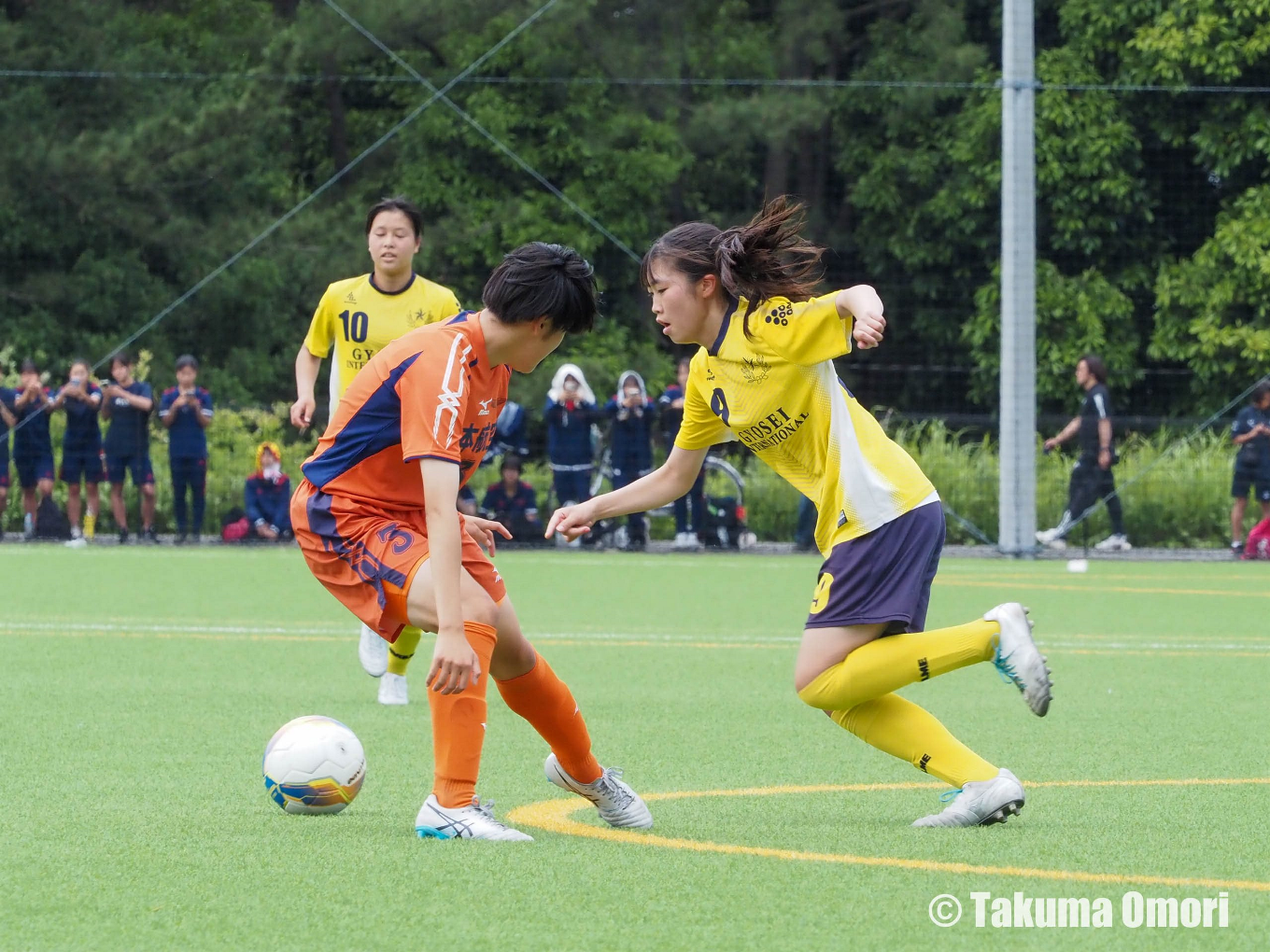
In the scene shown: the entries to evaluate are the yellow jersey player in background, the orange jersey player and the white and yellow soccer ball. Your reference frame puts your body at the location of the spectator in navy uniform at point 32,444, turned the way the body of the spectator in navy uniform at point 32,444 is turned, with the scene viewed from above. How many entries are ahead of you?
3

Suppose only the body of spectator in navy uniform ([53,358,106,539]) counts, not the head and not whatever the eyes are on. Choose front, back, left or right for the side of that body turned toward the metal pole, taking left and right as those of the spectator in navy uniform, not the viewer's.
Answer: left

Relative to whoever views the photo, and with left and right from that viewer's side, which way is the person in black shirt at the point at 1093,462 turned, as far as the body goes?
facing to the left of the viewer

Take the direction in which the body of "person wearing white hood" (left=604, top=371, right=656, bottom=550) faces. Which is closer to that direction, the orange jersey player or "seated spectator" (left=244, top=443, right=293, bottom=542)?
the orange jersey player

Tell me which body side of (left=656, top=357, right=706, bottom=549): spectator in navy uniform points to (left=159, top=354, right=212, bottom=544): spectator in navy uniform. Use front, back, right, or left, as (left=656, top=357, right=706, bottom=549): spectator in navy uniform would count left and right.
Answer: right

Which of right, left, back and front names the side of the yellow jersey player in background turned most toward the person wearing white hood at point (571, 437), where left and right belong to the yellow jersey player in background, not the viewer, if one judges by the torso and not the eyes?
back

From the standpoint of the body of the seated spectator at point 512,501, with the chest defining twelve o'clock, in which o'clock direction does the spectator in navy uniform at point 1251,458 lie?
The spectator in navy uniform is roughly at 9 o'clock from the seated spectator.

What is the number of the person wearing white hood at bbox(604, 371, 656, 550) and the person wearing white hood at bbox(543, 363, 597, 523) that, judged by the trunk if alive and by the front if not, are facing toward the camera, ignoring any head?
2

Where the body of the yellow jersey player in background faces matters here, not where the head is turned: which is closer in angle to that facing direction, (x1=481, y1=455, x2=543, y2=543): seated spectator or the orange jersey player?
the orange jersey player

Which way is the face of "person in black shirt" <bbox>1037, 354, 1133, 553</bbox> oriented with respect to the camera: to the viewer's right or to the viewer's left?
to the viewer's left

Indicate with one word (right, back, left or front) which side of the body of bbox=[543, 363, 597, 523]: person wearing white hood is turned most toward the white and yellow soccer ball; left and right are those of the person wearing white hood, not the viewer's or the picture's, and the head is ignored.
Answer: front

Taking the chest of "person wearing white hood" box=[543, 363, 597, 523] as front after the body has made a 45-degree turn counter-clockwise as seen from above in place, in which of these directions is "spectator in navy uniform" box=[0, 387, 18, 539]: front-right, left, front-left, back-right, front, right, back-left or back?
back-right

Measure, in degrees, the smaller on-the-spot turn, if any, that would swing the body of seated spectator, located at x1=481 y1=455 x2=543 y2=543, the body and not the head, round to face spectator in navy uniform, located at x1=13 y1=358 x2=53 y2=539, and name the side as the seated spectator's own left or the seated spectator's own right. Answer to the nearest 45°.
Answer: approximately 90° to the seated spectator's own right

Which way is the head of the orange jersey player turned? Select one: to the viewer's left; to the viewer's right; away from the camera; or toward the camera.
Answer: to the viewer's right
